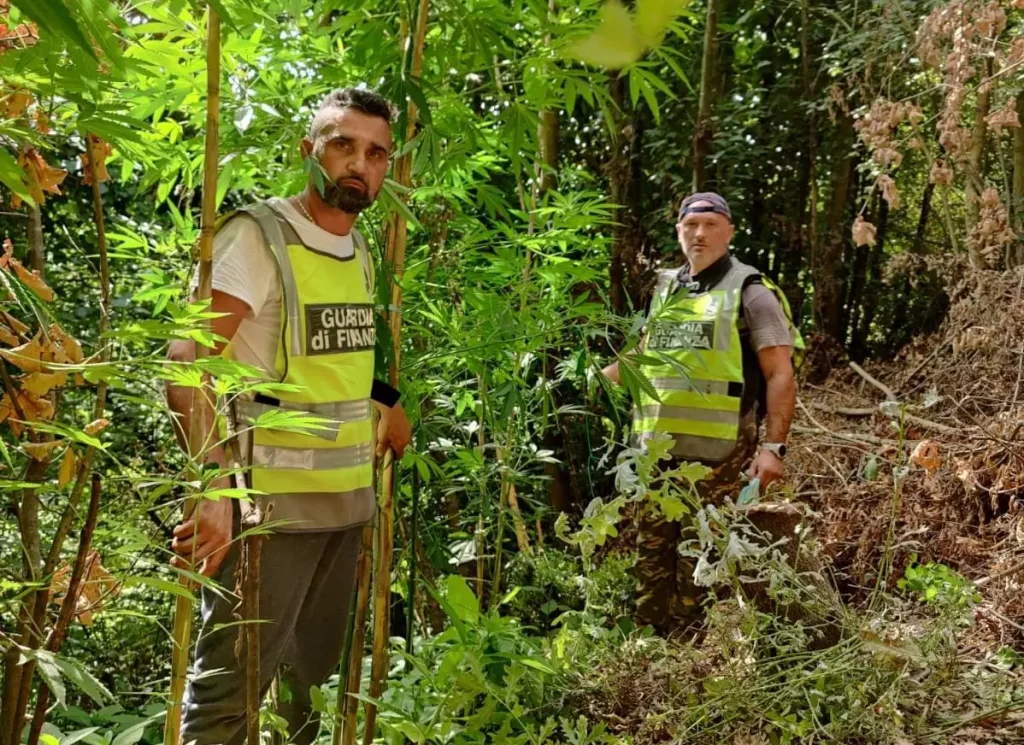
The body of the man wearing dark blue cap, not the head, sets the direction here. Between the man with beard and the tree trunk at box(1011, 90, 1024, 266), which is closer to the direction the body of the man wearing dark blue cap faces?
the man with beard

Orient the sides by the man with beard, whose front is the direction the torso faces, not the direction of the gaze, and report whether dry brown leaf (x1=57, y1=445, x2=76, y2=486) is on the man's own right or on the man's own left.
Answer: on the man's own right

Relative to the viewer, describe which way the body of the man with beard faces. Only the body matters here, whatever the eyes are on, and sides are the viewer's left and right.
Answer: facing the viewer and to the right of the viewer

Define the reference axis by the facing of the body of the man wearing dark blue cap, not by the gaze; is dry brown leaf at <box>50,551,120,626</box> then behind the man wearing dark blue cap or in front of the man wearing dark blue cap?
in front

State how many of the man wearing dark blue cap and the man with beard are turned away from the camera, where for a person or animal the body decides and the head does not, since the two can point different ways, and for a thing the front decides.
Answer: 0

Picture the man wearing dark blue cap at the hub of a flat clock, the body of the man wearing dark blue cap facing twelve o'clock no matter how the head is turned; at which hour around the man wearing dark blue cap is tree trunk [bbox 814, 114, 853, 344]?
The tree trunk is roughly at 5 o'clock from the man wearing dark blue cap.

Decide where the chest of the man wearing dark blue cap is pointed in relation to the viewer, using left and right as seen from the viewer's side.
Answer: facing the viewer and to the left of the viewer
